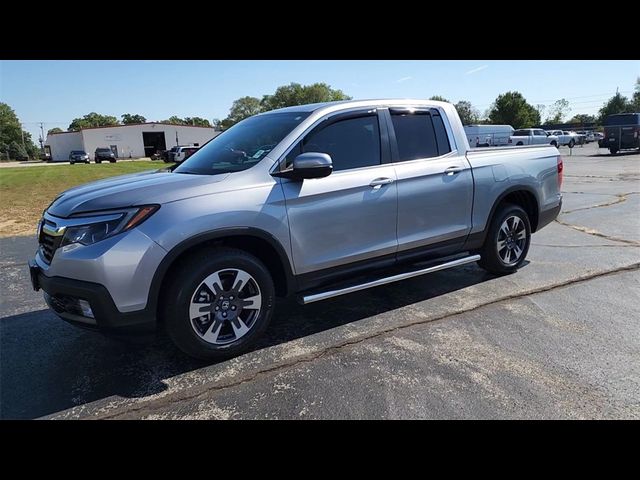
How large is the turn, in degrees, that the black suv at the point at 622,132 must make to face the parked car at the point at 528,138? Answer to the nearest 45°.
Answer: approximately 135° to its left

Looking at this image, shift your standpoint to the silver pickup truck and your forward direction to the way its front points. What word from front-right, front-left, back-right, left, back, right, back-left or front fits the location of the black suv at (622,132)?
back

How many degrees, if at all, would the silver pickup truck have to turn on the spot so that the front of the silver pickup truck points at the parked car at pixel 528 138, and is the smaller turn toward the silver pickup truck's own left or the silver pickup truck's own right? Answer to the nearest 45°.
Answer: approximately 180°

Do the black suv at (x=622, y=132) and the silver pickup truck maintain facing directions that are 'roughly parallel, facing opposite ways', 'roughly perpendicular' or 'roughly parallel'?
roughly perpendicular
